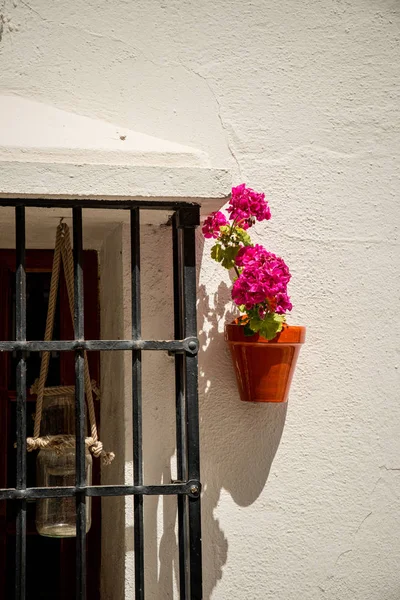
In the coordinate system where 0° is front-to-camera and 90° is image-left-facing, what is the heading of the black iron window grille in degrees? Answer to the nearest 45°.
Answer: approximately 0°
